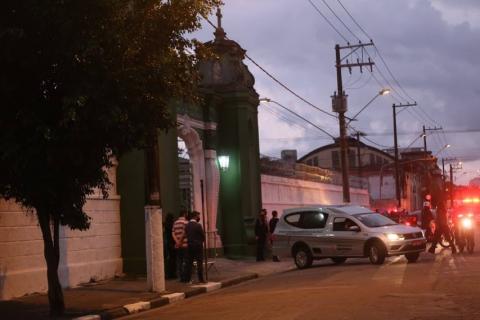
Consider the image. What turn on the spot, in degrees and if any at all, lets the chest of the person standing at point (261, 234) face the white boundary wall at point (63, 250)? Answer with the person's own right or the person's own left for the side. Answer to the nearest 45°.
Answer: approximately 135° to the person's own right

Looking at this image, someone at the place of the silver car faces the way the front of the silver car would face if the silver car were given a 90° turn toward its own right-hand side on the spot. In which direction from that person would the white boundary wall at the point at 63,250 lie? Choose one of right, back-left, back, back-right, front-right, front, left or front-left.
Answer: front

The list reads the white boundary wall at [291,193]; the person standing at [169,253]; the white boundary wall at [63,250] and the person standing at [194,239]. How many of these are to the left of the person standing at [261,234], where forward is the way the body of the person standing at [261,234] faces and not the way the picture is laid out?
1

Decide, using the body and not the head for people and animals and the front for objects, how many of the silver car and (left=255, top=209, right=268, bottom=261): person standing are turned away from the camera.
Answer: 0

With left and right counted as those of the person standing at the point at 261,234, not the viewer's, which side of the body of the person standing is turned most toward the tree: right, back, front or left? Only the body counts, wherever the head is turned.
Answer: right

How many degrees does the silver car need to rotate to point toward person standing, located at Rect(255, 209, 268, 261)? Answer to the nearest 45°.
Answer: approximately 180°

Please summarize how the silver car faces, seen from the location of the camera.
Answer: facing the viewer and to the right of the viewer

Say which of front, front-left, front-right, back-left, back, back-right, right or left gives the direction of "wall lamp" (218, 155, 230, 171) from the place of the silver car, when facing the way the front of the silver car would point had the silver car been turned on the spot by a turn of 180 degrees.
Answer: front

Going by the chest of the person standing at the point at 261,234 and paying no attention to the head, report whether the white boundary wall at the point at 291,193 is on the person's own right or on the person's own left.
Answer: on the person's own left
